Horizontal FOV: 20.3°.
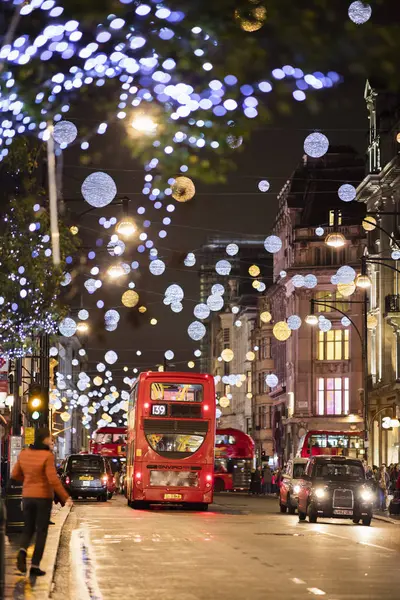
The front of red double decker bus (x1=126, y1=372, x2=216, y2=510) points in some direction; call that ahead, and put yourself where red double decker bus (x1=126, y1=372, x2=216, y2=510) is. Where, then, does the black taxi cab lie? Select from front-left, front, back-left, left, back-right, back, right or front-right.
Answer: back-right

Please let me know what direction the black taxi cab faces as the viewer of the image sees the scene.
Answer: facing the viewer

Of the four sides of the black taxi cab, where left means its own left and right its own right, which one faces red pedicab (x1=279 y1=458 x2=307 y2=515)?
back

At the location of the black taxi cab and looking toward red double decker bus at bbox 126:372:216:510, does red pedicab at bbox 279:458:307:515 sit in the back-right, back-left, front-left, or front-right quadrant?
front-right

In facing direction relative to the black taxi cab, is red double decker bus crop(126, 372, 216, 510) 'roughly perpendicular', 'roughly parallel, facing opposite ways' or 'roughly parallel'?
roughly parallel, facing opposite ways

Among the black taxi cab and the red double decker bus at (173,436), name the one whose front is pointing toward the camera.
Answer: the black taxi cab

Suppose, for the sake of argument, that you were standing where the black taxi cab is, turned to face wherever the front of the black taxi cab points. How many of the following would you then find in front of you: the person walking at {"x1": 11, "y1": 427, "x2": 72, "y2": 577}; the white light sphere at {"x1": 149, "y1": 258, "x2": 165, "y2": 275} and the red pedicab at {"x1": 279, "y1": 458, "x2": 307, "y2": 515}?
1

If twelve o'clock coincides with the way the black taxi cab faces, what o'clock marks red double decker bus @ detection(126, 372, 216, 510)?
The red double decker bus is roughly at 4 o'clock from the black taxi cab.

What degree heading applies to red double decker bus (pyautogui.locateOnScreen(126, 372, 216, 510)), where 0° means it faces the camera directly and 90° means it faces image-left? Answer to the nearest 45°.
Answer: approximately 180°
